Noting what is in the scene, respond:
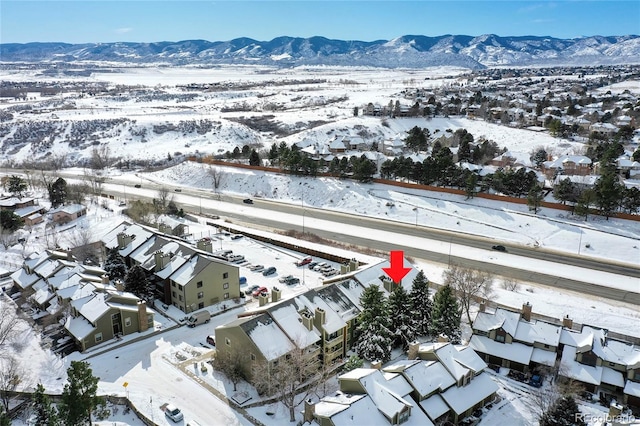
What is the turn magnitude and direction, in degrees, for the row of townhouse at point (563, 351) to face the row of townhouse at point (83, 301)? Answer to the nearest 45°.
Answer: approximately 45° to its right

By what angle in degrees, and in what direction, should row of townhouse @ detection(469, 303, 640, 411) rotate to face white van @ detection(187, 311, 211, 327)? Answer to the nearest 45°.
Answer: approximately 45° to its right
